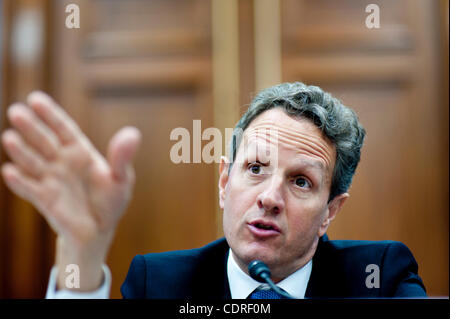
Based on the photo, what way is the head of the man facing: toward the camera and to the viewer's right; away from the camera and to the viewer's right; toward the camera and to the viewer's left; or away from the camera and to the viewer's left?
toward the camera and to the viewer's left

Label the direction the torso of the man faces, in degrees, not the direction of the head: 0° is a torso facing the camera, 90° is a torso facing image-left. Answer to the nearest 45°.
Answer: approximately 0°
